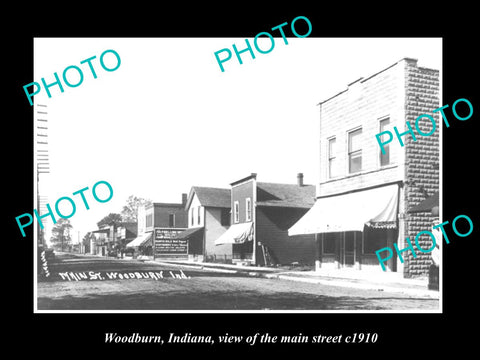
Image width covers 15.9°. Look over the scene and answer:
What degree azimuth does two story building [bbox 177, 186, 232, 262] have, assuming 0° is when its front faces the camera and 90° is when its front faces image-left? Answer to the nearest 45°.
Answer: approximately 45°
